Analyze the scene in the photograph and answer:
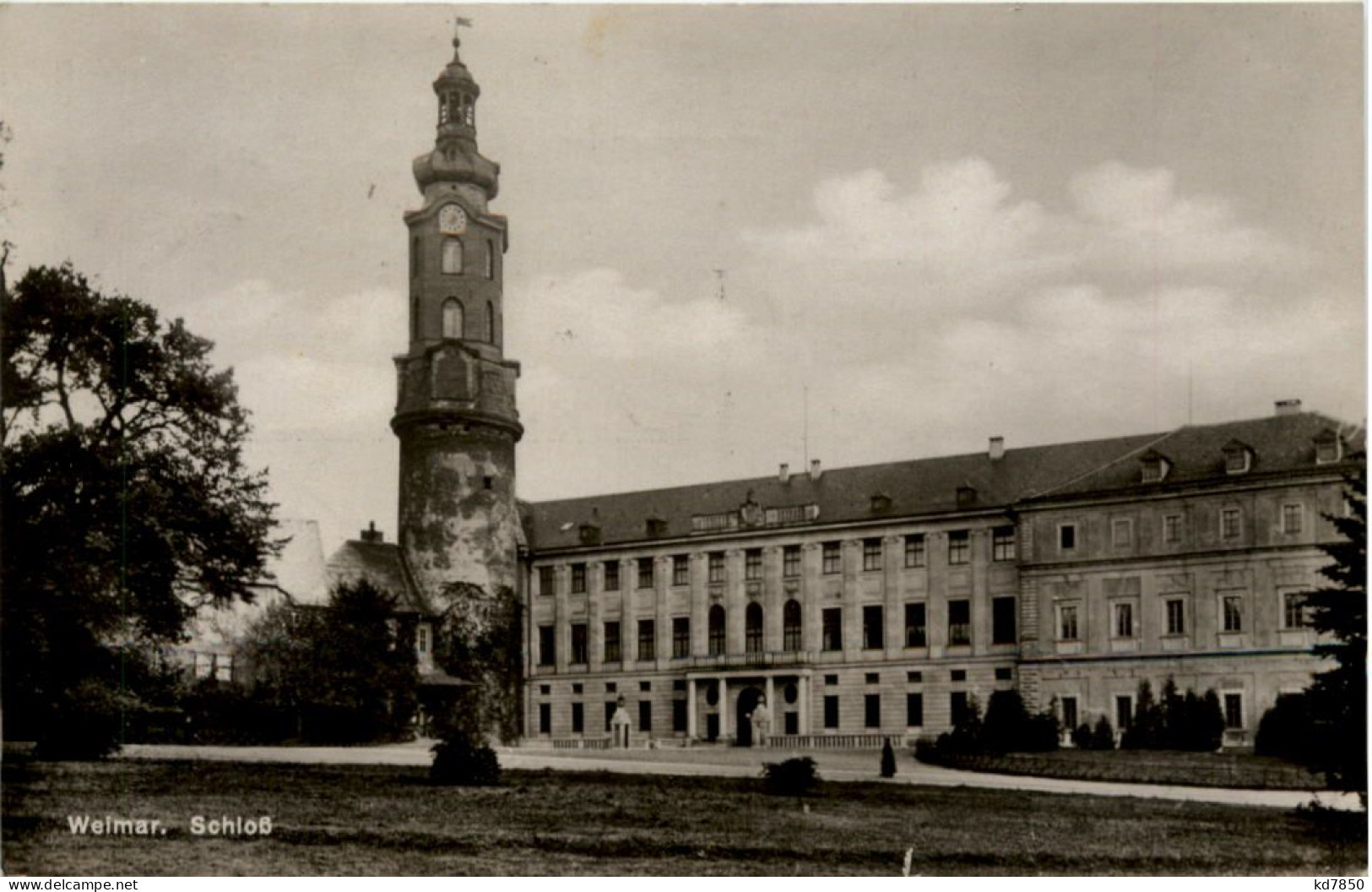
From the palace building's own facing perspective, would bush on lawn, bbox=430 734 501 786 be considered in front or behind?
in front

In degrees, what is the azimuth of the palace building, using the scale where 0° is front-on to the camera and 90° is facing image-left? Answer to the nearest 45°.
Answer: approximately 45°

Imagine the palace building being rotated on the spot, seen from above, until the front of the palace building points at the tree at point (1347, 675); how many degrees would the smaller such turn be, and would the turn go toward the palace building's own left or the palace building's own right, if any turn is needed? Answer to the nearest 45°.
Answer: approximately 45° to the palace building's own left

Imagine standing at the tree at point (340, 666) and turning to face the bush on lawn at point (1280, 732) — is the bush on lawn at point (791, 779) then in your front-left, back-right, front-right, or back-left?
front-right

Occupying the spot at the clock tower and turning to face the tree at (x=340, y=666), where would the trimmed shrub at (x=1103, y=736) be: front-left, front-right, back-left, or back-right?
back-left

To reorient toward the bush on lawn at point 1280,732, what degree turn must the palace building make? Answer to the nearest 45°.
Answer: approximately 90° to its left

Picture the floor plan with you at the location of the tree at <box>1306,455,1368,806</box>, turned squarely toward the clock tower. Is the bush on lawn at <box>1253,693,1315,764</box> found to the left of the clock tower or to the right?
right

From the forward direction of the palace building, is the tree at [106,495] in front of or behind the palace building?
in front

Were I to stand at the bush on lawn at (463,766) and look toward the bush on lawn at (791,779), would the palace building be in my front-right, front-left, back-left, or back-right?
front-left

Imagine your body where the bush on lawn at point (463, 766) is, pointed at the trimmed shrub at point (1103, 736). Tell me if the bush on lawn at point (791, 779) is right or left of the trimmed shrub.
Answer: right
